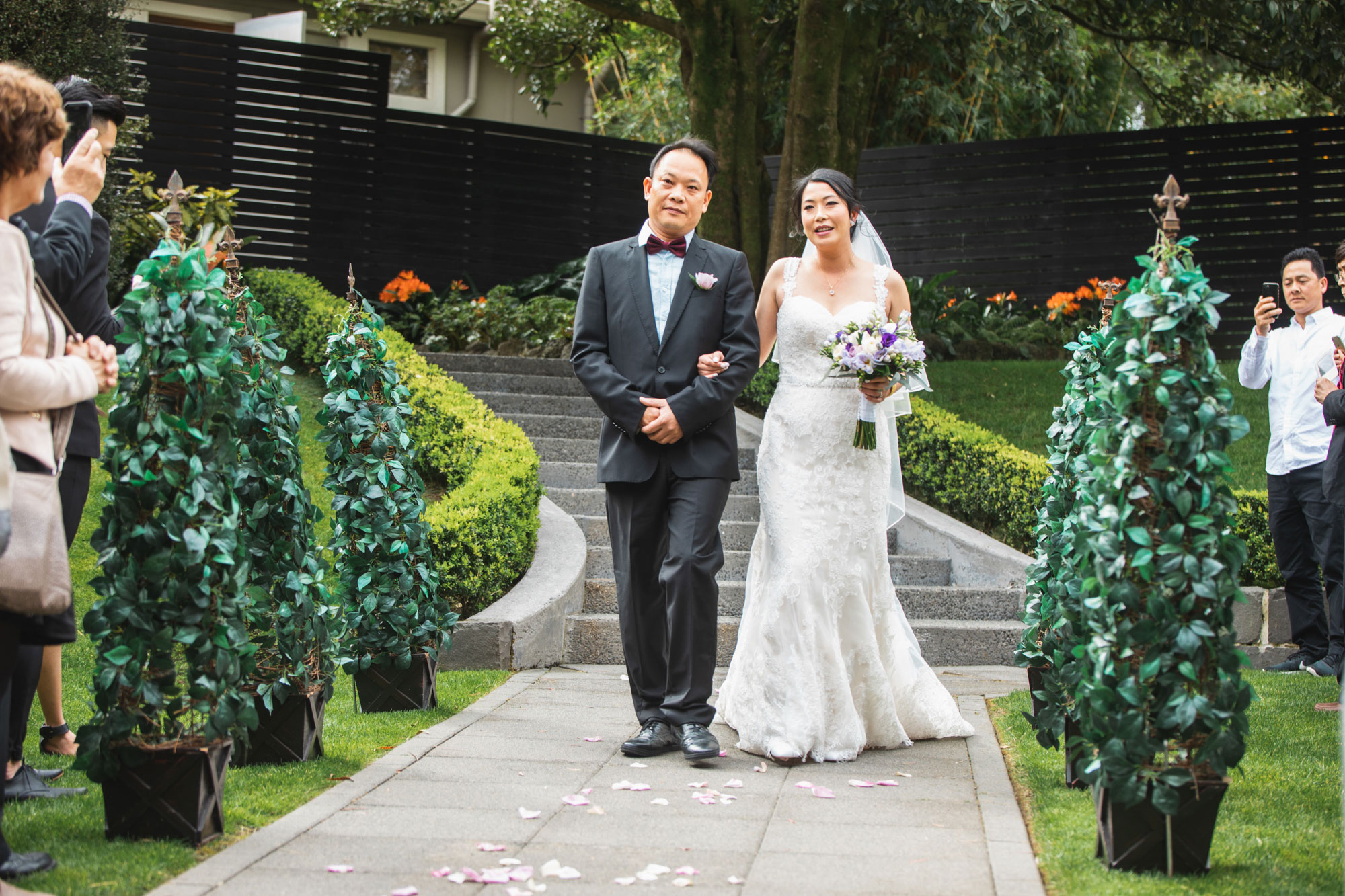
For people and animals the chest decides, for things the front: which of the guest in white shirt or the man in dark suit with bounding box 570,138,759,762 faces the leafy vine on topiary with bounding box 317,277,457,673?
the guest in white shirt

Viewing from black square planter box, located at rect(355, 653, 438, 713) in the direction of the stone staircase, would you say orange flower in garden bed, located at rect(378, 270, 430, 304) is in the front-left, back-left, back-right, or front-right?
front-left

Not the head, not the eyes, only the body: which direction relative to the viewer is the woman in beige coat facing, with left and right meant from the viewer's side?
facing to the right of the viewer

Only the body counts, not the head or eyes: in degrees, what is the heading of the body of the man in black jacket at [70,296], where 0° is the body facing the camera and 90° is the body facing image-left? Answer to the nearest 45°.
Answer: approximately 270°

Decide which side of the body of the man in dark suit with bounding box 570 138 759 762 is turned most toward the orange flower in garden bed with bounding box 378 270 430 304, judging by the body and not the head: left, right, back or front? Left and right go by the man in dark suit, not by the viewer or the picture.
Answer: back

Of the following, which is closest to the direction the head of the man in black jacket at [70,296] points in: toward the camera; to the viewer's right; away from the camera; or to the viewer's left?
to the viewer's right

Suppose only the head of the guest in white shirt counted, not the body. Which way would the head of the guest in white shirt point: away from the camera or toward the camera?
toward the camera

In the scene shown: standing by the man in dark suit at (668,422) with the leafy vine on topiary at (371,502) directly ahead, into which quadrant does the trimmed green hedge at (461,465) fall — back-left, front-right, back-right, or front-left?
front-right

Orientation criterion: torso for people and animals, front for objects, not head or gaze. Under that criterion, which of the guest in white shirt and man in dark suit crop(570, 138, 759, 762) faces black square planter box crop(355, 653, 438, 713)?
the guest in white shirt

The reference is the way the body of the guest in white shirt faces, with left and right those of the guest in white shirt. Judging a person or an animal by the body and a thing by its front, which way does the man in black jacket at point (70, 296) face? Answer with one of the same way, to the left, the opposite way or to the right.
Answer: the opposite way

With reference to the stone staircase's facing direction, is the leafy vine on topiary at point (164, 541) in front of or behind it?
in front

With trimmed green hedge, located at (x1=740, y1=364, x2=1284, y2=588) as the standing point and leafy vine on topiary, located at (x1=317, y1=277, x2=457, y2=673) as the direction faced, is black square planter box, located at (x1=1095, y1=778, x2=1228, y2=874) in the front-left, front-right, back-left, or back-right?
front-left

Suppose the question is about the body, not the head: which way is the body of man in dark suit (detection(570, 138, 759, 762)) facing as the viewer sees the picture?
toward the camera

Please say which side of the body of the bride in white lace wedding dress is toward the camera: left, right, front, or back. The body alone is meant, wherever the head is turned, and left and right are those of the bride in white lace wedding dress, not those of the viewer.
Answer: front

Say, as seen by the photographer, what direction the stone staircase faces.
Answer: facing the viewer
